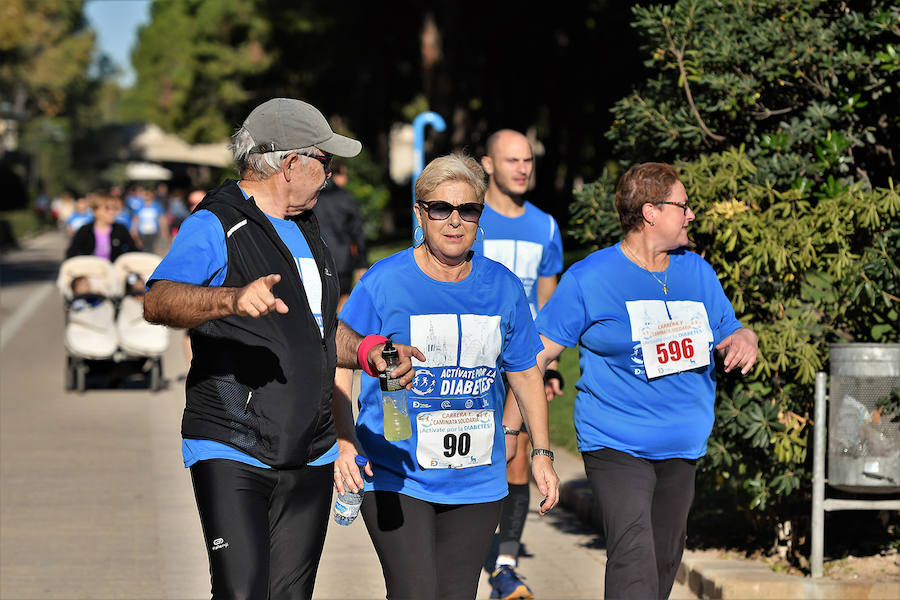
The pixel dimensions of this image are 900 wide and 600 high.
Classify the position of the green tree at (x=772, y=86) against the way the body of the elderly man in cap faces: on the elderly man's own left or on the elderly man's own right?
on the elderly man's own left

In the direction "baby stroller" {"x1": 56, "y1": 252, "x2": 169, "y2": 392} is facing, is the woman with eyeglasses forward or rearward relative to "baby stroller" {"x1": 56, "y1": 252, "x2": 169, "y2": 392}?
forward

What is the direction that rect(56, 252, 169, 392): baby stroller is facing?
toward the camera

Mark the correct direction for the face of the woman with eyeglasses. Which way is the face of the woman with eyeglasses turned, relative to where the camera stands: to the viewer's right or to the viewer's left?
to the viewer's right

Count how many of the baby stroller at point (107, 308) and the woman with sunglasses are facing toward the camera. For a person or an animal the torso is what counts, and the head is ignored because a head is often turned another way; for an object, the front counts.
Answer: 2

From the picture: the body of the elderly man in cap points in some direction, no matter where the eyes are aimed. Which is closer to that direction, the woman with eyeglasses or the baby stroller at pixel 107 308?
the woman with eyeglasses

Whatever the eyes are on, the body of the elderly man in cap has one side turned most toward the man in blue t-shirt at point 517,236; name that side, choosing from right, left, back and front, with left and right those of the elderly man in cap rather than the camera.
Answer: left

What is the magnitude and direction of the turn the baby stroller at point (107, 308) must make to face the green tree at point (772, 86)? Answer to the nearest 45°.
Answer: approximately 45° to its left

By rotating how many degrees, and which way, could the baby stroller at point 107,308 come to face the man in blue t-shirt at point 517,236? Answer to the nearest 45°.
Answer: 0° — it already faces them

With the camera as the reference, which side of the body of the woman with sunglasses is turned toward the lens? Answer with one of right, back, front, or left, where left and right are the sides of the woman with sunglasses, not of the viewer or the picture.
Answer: front

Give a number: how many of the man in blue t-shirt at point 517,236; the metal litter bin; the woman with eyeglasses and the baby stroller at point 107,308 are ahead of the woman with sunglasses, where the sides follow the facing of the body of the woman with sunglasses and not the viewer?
0

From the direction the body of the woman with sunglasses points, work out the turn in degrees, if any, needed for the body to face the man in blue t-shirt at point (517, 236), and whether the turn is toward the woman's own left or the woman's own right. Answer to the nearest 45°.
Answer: approximately 180°

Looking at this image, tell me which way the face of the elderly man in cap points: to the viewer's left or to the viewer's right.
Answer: to the viewer's right

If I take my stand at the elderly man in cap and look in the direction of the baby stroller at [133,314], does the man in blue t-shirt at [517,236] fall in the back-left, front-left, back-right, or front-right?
front-right

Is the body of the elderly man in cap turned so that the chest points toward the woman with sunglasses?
no

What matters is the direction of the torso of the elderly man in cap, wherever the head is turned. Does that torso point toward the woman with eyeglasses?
no

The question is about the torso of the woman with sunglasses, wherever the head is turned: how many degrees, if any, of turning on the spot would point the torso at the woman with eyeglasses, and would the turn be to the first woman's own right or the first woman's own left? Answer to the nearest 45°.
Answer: approximately 135° to the first woman's own left

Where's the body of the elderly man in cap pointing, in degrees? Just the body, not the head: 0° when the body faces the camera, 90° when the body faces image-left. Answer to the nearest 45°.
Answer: approximately 315°
